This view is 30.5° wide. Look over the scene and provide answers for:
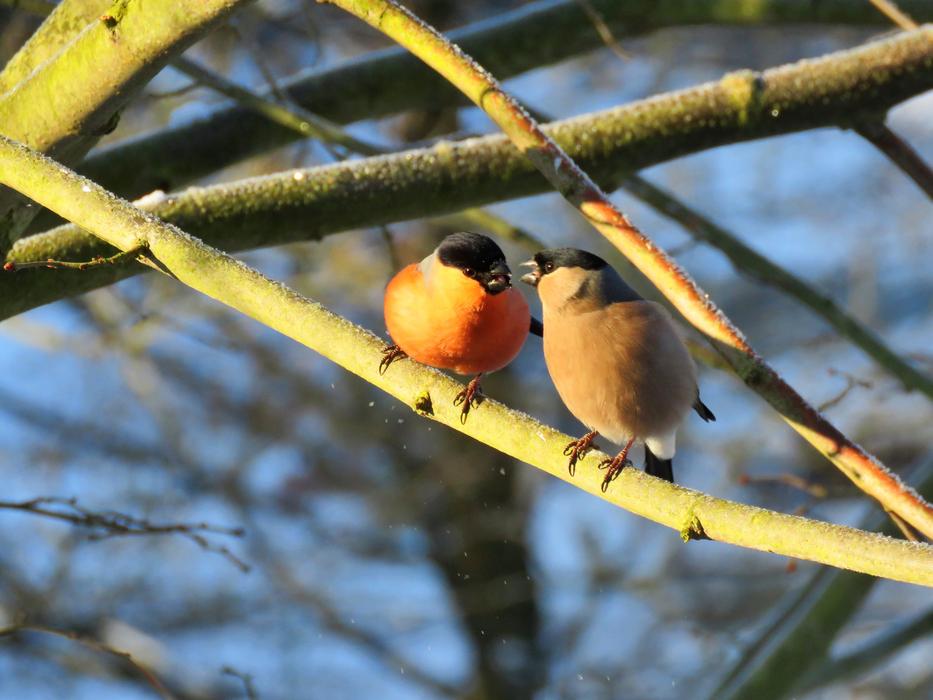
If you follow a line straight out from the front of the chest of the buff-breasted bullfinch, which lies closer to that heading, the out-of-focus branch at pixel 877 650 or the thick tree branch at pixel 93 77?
the thick tree branch

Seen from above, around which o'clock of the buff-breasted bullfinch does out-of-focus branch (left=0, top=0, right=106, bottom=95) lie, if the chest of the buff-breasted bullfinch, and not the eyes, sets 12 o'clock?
The out-of-focus branch is roughly at 1 o'clock from the buff-breasted bullfinch.

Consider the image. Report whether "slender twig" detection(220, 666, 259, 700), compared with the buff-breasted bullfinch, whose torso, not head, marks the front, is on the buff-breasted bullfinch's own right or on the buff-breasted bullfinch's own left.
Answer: on the buff-breasted bullfinch's own right

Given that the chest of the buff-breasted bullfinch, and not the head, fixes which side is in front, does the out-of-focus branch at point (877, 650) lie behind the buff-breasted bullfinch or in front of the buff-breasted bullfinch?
behind

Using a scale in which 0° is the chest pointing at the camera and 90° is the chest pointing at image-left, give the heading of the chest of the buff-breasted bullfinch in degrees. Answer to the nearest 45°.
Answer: approximately 45°
